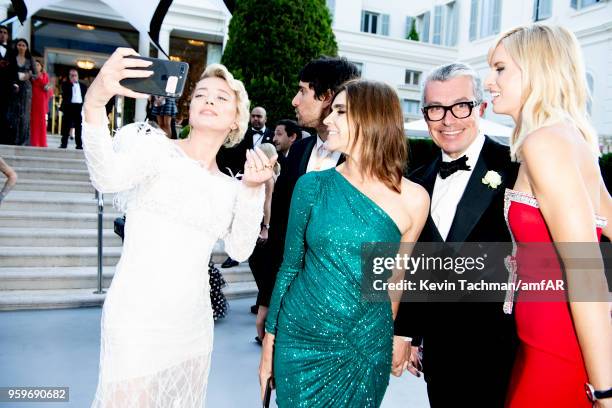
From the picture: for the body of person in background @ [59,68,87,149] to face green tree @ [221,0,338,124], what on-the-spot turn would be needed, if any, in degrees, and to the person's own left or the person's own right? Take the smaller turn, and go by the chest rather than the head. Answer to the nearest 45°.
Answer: approximately 45° to the person's own left

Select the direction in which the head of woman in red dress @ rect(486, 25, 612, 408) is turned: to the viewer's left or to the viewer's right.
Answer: to the viewer's left

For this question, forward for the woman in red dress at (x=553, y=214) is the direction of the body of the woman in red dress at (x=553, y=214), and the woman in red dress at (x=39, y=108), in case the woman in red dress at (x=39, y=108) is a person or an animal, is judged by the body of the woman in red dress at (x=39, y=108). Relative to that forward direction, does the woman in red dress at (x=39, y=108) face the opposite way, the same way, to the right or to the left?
to the left

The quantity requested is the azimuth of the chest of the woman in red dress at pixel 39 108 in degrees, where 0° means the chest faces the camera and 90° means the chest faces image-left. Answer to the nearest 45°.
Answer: approximately 45°

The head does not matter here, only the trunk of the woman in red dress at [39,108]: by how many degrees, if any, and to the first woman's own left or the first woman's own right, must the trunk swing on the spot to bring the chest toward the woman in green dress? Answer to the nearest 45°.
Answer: approximately 45° to the first woman's own left

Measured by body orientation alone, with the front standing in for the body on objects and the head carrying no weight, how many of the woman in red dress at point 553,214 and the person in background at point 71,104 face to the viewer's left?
1

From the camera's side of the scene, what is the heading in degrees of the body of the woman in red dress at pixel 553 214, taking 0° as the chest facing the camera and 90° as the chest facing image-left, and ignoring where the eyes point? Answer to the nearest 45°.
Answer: approximately 90°
